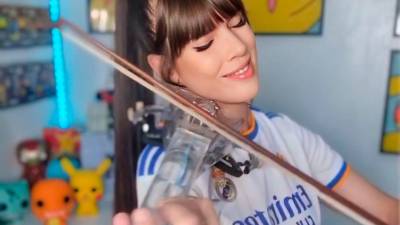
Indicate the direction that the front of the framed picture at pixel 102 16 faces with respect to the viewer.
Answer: facing the viewer

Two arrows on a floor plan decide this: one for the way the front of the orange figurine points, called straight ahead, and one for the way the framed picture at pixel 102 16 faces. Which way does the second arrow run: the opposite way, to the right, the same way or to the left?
the same way

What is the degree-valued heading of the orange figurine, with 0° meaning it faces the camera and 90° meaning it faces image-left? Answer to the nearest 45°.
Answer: approximately 0°

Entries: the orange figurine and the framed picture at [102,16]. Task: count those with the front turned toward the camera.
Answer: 2
